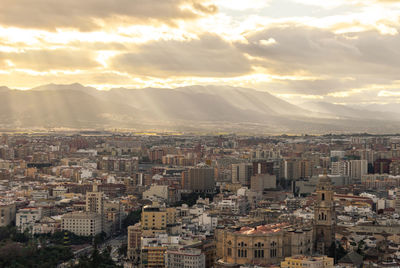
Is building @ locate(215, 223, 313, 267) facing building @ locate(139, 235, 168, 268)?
no

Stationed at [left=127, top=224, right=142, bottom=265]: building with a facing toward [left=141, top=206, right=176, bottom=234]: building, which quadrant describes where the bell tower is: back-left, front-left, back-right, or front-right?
front-right

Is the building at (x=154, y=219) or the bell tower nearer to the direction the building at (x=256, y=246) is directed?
the bell tower
